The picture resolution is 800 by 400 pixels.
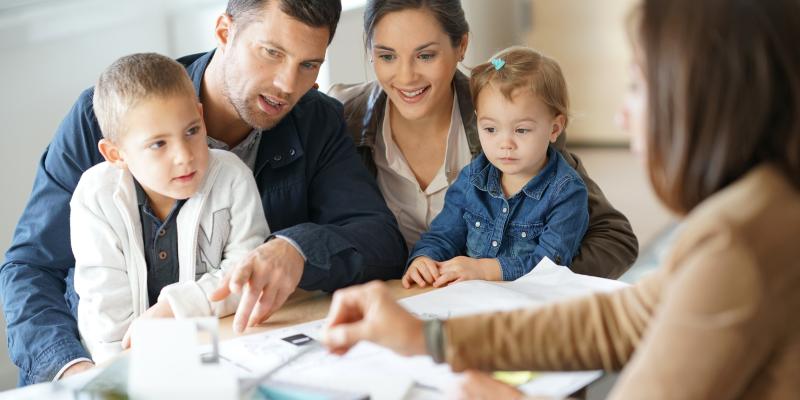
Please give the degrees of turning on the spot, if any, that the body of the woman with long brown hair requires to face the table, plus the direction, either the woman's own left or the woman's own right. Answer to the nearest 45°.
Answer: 0° — they already face it

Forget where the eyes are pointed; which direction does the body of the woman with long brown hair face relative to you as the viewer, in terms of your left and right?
facing away from the viewer and to the left of the viewer

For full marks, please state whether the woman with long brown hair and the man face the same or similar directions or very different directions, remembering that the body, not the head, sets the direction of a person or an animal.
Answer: very different directions

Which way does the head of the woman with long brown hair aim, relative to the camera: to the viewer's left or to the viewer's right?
to the viewer's left

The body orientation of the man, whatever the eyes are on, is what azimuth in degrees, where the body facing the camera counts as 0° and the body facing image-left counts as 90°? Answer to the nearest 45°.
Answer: approximately 315°
